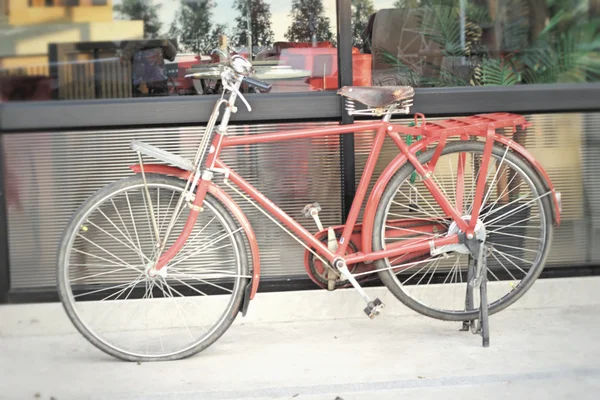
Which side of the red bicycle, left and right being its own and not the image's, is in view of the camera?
left
